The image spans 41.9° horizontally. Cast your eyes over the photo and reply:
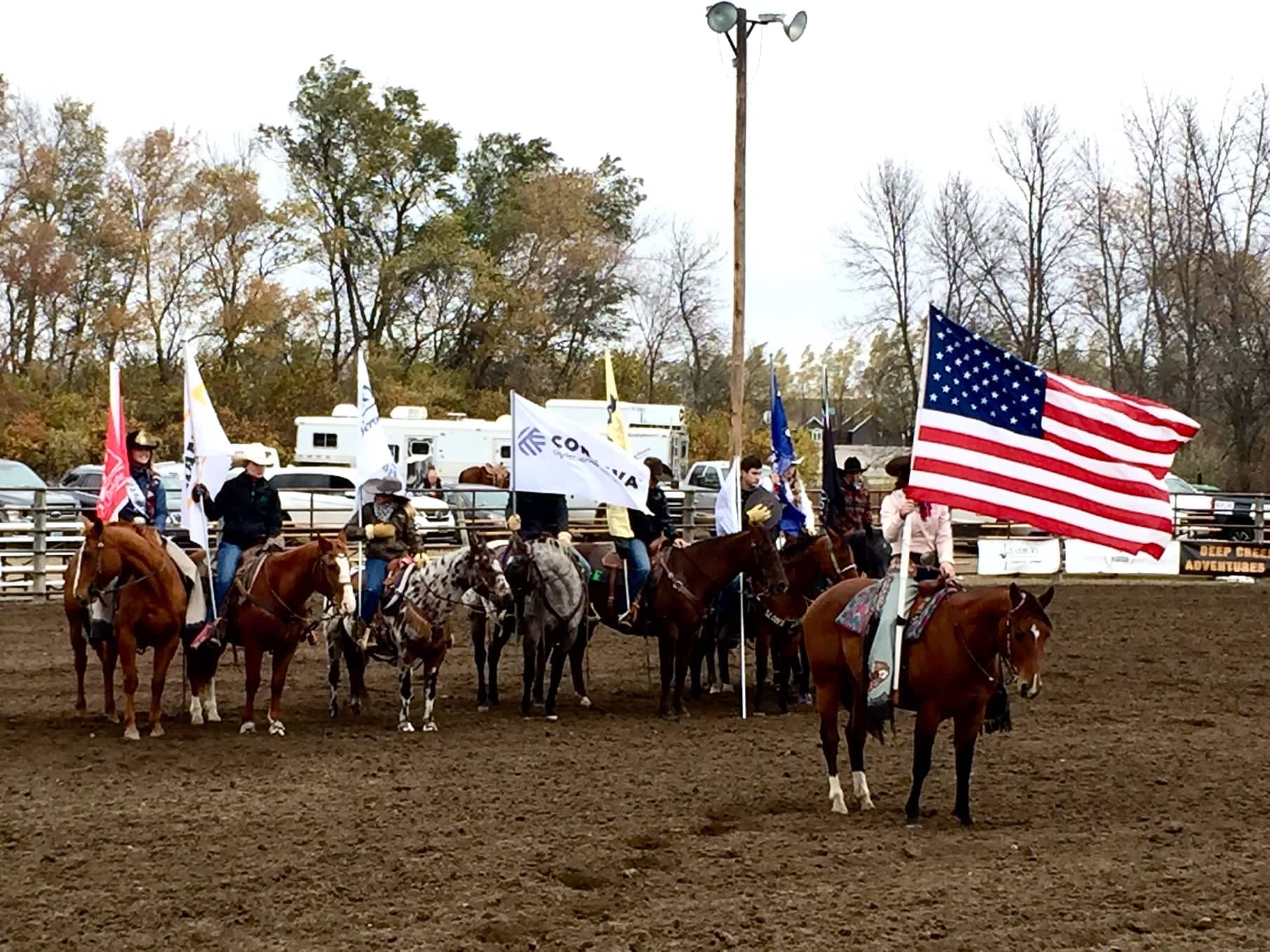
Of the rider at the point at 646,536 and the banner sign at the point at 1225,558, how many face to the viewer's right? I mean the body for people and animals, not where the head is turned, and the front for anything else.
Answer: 1

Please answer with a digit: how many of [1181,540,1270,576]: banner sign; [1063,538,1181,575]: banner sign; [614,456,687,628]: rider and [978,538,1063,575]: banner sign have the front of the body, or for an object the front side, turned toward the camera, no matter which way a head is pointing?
3

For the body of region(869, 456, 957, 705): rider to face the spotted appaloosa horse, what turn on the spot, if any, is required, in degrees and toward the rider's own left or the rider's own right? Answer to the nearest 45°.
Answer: approximately 180°

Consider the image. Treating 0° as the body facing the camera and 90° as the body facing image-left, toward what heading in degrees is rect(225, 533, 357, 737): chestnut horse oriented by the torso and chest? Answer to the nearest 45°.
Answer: approximately 315°

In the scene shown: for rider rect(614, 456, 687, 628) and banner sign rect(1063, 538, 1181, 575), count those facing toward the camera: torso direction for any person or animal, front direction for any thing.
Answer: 1

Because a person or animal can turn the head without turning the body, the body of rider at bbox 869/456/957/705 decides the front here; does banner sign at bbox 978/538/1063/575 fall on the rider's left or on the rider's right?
on the rider's left

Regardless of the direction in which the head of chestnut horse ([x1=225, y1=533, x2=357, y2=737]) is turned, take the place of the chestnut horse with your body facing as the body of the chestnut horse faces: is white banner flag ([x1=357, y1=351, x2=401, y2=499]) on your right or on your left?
on your left

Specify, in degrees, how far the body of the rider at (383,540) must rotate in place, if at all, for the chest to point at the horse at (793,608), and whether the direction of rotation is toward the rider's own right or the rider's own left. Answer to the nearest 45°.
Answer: approximately 45° to the rider's own left

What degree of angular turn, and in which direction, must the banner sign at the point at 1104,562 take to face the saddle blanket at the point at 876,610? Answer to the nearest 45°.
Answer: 0° — it already faces it

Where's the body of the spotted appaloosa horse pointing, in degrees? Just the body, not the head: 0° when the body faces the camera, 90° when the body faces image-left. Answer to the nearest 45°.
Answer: approximately 315°

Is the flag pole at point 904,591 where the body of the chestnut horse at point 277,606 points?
yes

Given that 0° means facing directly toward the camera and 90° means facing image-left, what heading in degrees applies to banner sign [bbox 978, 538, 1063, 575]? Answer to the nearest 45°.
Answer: approximately 0°

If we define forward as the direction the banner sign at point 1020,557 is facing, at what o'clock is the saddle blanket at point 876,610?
The saddle blanket is roughly at 12 o'clock from the banner sign.
